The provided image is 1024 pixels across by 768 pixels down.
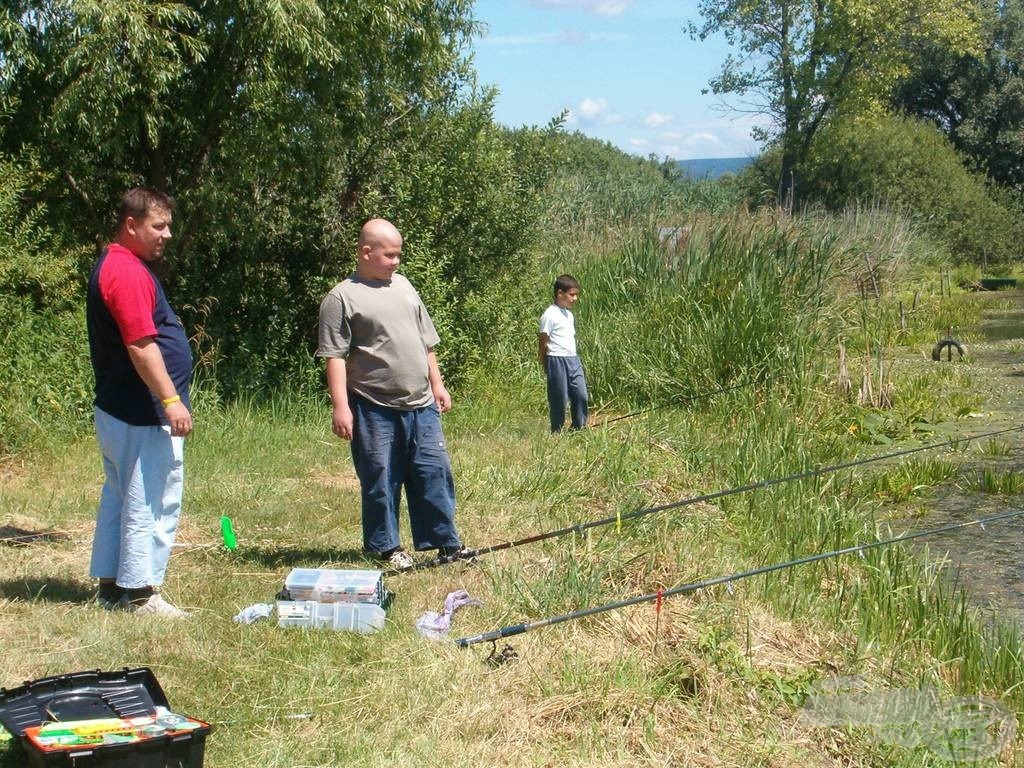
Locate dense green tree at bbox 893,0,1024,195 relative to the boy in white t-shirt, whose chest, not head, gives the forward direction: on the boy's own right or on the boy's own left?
on the boy's own left

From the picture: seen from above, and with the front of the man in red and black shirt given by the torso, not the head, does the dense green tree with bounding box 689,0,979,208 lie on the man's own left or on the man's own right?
on the man's own left

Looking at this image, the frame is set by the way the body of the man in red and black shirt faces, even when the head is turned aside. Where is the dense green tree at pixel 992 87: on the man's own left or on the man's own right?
on the man's own left

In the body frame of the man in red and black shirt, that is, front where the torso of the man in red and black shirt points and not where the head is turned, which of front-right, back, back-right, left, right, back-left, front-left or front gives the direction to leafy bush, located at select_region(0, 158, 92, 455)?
left

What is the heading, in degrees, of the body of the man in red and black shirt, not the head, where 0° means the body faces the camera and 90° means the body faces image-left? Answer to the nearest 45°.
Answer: approximately 270°

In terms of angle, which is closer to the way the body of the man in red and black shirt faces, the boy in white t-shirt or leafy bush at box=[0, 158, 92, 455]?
the boy in white t-shirt

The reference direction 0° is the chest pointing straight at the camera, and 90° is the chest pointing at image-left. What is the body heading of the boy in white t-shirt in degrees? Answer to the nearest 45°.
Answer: approximately 315°

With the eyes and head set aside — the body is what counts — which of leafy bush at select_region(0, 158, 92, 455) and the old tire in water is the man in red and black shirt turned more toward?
the old tire in water

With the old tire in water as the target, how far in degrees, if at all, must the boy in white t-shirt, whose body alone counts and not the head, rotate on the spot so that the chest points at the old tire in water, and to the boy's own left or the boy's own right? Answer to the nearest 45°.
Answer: approximately 90° to the boy's own left

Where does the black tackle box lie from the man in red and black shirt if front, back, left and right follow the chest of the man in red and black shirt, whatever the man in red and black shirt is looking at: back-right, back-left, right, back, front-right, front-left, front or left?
right

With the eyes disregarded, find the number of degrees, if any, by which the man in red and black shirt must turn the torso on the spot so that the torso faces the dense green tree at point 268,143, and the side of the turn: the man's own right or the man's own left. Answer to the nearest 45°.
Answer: approximately 90° to the man's own left

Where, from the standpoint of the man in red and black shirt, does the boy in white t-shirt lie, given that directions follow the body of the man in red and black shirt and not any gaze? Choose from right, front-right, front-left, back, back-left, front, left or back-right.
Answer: front-left
